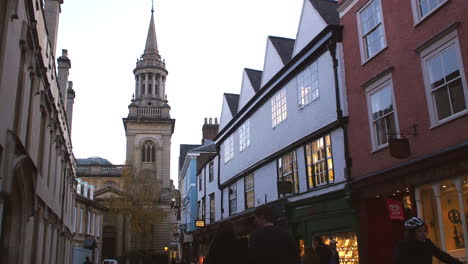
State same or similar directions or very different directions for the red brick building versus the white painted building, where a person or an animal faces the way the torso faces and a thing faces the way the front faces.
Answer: same or similar directions

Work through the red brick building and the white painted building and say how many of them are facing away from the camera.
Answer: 0

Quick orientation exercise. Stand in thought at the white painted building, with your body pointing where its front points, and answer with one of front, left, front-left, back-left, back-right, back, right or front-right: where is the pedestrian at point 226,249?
front-left

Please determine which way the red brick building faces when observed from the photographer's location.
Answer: facing the viewer and to the left of the viewer

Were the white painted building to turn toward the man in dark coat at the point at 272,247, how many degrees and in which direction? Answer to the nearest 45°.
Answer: approximately 45° to its left

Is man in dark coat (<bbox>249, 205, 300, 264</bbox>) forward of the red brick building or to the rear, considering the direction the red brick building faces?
forward

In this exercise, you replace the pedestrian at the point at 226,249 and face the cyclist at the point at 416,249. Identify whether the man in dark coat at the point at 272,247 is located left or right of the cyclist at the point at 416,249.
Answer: right

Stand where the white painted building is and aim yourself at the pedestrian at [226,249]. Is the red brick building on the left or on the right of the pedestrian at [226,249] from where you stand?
left

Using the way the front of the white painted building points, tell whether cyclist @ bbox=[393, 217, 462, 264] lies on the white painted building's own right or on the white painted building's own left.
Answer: on the white painted building's own left

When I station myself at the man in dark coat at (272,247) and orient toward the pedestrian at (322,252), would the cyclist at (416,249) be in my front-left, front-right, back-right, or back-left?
front-right

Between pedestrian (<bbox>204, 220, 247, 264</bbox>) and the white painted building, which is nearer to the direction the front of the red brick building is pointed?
the pedestrian

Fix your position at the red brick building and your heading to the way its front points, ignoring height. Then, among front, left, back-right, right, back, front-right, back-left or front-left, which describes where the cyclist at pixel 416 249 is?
front-left
